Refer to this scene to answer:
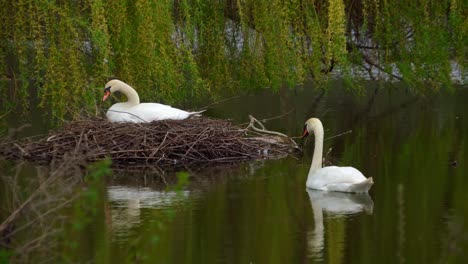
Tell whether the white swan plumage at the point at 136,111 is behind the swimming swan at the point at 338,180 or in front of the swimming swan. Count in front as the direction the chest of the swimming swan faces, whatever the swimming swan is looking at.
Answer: in front

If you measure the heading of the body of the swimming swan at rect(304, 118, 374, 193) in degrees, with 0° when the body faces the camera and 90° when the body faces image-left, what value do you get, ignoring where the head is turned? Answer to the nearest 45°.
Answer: approximately 90°
